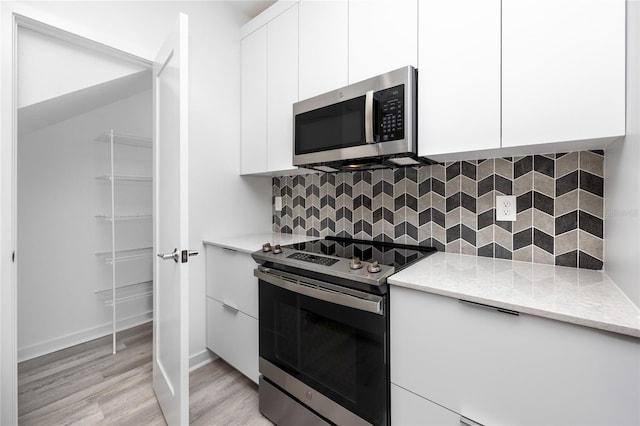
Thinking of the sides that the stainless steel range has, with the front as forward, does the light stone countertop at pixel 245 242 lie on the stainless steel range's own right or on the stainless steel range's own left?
on the stainless steel range's own right

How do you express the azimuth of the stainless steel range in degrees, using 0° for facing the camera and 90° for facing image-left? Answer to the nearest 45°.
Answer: approximately 45°

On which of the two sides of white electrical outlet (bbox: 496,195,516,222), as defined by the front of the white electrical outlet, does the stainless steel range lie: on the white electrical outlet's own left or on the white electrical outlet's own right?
on the white electrical outlet's own right

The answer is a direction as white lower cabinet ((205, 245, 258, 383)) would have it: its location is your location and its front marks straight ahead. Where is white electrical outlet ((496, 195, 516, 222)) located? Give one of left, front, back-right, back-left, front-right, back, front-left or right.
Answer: left

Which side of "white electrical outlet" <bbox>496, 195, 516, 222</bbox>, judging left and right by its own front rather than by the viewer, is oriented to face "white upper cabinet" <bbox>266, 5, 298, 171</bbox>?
right

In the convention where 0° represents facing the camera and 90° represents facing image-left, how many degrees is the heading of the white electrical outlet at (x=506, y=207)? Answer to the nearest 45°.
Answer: approximately 0°

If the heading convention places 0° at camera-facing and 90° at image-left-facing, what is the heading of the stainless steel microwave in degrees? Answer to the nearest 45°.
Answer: approximately 45°

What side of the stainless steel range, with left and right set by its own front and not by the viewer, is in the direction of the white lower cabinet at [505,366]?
left
